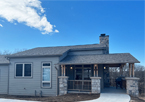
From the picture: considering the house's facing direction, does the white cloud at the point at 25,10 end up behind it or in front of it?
behind

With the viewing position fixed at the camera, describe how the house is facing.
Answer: facing the viewer
